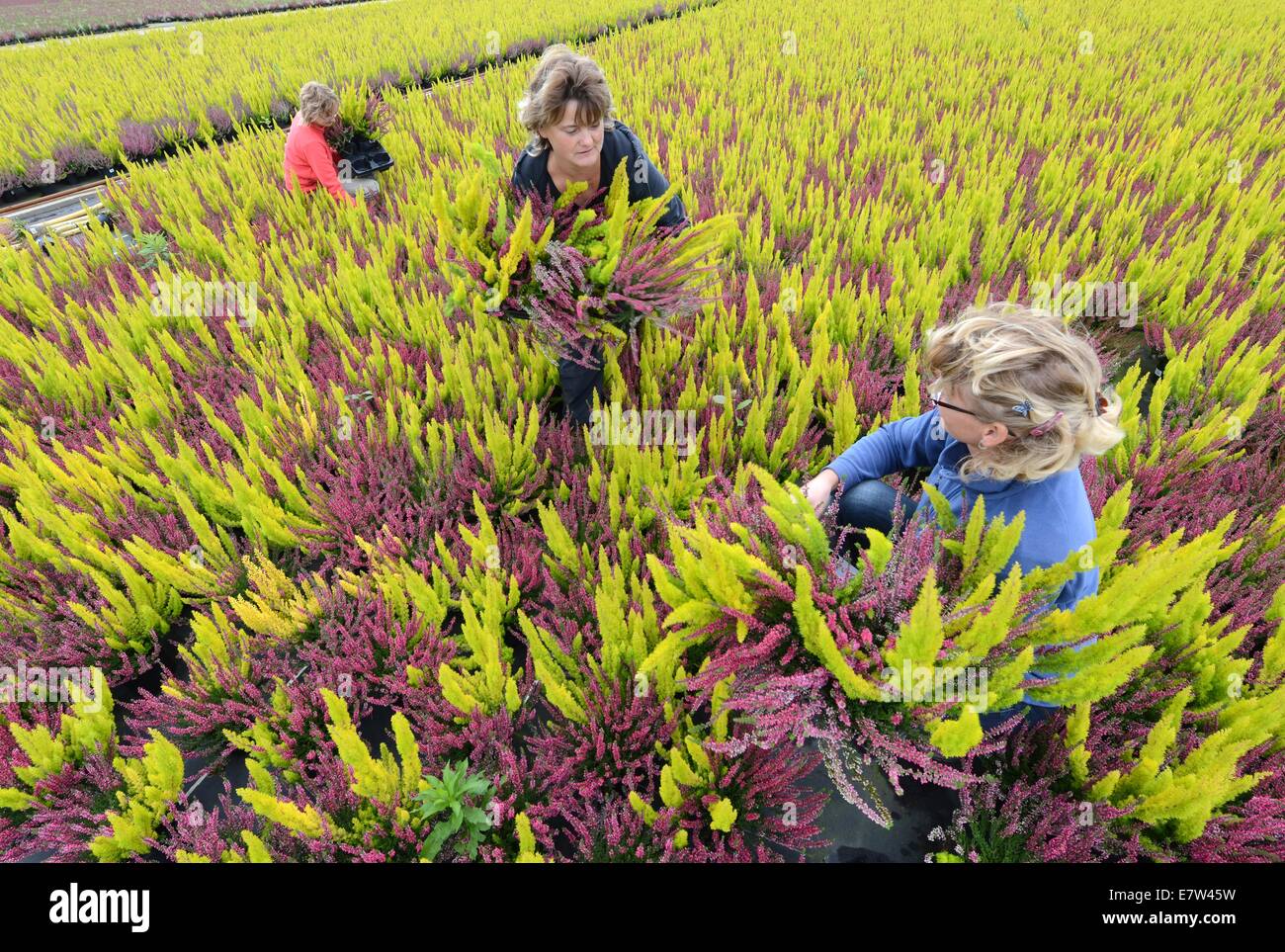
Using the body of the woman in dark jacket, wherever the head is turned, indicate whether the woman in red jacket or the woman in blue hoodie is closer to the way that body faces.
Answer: the woman in blue hoodie

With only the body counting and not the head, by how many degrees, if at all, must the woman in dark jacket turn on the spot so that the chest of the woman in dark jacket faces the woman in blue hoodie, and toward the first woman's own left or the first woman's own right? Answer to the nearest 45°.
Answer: approximately 45° to the first woman's own left

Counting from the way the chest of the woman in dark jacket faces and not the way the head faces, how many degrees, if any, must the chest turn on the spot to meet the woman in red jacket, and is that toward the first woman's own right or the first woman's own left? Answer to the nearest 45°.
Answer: approximately 135° to the first woman's own right

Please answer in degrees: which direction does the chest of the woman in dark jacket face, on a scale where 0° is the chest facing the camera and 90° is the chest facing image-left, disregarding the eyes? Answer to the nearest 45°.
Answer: approximately 0°

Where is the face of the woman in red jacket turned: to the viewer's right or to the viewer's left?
to the viewer's right
